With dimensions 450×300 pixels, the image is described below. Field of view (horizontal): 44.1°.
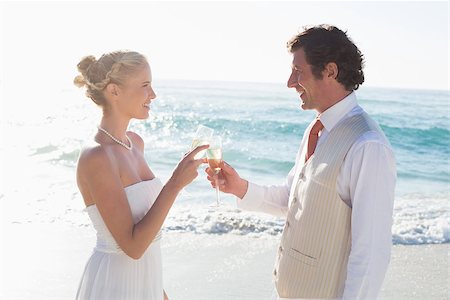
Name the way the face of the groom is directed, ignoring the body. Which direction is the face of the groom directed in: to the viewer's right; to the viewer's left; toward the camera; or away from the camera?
to the viewer's left

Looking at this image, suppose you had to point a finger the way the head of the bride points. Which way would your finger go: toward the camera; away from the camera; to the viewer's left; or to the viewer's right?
to the viewer's right

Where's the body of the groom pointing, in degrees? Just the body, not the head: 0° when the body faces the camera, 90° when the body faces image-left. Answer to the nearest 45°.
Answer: approximately 90°

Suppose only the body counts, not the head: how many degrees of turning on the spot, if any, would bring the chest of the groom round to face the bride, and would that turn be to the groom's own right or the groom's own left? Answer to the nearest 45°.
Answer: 0° — they already face them
